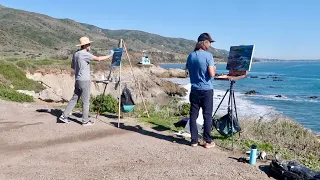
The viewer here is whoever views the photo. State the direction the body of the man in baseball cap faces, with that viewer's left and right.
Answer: facing away from the viewer and to the right of the viewer

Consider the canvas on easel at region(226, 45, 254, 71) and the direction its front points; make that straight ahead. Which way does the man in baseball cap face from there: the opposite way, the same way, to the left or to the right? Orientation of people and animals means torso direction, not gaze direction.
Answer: the opposite way

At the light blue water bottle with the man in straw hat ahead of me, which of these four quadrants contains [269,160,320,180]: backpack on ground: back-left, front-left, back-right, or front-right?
back-left

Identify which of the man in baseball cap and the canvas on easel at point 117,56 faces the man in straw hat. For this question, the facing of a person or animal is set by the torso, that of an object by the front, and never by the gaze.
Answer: the canvas on easel

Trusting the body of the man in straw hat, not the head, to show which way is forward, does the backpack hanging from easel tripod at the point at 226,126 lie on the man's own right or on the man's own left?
on the man's own right

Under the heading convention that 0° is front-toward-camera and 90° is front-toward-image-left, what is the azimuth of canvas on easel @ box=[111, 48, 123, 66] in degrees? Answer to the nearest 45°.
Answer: approximately 45°

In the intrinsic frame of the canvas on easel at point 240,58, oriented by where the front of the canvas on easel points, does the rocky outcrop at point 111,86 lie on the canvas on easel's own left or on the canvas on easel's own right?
on the canvas on easel's own right

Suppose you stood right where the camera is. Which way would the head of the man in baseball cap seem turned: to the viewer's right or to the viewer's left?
to the viewer's right

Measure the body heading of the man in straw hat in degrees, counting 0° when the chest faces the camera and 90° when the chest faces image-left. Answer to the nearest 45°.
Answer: approximately 225°
